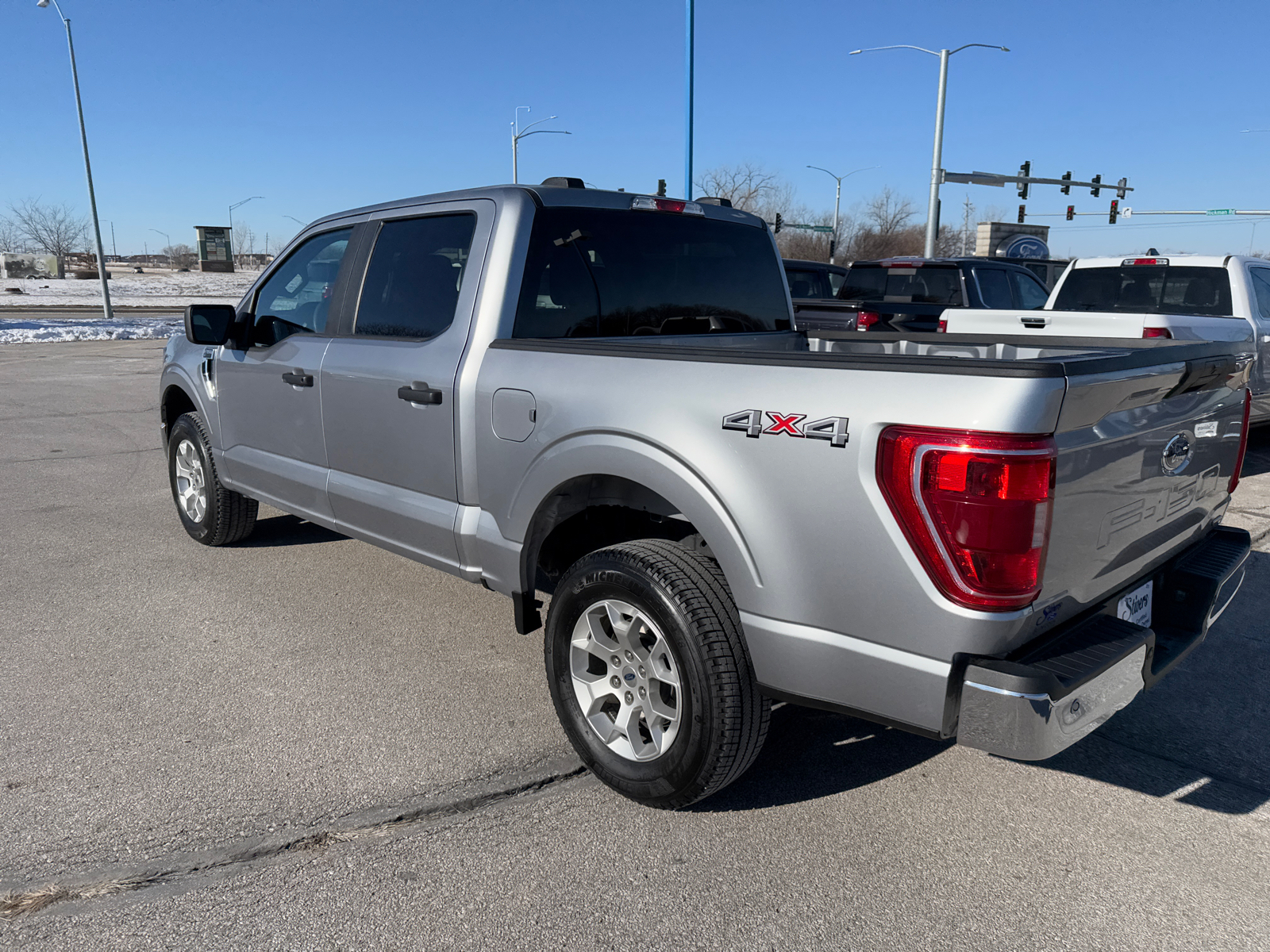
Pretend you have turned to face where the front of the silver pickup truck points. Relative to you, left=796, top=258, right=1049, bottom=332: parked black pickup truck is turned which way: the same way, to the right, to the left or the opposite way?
to the right

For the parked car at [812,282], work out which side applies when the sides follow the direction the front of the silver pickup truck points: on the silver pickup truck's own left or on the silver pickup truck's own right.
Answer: on the silver pickup truck's own right

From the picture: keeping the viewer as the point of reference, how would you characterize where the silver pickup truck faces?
facing away from the viewer and to the left of the viewer

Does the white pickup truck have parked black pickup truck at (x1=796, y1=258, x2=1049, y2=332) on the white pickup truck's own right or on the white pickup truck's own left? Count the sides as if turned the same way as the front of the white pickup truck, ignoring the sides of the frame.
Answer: on the white pickup truck's own left

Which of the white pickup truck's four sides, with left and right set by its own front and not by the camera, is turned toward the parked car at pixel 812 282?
left

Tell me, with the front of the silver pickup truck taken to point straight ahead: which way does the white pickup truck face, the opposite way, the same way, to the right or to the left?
to the right

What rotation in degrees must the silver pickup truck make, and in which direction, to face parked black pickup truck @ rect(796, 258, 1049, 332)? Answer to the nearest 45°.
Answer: approximately 45° to its right

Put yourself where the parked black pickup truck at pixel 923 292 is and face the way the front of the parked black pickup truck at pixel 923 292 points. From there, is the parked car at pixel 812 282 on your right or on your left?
on your left

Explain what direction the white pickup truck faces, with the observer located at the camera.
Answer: facing away from the viewer and to the right of the viewer

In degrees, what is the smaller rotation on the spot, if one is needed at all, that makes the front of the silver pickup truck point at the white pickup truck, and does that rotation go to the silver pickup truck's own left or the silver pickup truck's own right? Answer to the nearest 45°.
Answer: approximately 90° to the silver pickup truck's own right

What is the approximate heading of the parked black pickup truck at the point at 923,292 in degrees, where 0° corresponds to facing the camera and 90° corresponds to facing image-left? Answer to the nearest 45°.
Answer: approximately 225°

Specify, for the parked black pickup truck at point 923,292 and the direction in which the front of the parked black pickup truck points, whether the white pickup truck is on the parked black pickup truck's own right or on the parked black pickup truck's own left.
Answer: on the parked black pickup truck's own right
